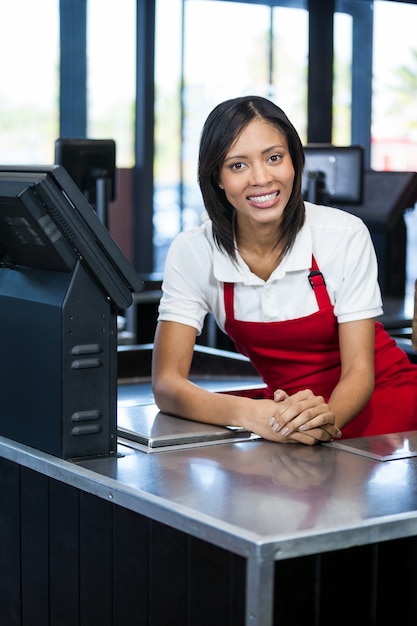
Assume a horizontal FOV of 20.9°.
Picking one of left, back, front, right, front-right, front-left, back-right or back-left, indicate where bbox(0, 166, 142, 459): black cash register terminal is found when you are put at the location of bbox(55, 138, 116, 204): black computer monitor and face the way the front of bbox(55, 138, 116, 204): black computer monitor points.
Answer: back

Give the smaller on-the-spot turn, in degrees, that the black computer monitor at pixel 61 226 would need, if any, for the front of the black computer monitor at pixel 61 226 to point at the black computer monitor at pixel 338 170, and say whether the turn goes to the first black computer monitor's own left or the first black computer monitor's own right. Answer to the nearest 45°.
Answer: approximately 45° to the first black computer monitor's own left

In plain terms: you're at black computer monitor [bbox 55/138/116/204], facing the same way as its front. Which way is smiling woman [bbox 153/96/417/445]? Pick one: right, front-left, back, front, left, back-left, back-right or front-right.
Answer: back

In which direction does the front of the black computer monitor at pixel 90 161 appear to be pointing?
away from the camera

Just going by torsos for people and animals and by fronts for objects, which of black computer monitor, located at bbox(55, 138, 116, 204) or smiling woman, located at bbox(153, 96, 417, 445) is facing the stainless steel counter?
the smiling woman

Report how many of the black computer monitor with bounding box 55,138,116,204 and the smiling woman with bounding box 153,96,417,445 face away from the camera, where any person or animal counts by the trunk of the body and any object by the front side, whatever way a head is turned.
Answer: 1

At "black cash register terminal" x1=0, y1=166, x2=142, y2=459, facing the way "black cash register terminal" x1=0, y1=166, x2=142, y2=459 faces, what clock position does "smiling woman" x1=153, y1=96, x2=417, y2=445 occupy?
The smiling woman is roughly at 12 o'clock from the black cash register terminal.

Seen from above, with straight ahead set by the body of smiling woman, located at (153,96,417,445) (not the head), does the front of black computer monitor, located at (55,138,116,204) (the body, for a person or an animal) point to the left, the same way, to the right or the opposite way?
the opposite way

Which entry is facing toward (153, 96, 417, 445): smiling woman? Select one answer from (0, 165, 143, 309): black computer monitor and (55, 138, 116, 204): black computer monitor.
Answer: (0, 165, 143, 309): black computer monitor
